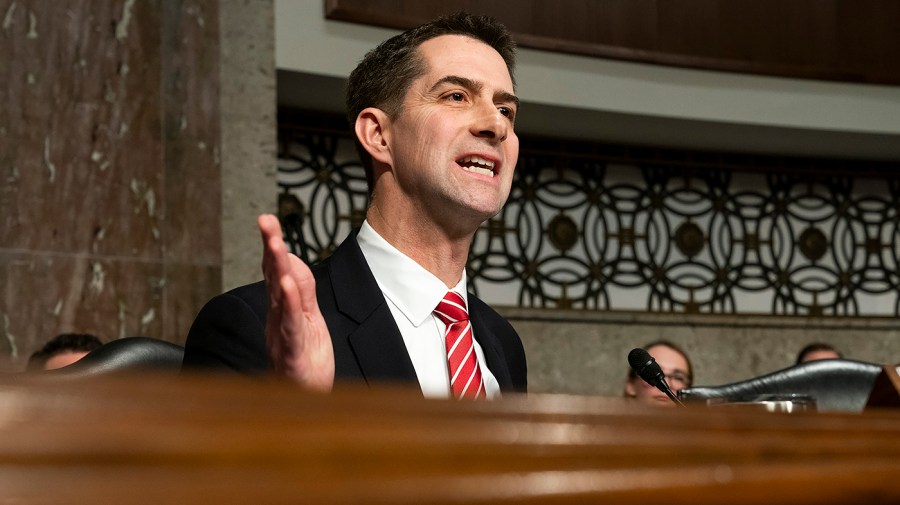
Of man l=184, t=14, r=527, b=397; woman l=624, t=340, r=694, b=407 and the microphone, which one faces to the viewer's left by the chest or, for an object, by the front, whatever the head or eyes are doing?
the microphone

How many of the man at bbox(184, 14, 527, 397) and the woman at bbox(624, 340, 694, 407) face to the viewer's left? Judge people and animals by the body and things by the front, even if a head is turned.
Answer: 0

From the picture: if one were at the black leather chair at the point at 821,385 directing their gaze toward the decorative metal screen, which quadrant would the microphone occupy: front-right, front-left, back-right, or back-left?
back-left

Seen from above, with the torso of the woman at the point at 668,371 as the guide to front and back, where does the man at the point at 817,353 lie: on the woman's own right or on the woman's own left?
on the woman's own left

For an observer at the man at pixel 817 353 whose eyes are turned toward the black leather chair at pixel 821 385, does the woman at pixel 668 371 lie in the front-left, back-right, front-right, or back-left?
front-right

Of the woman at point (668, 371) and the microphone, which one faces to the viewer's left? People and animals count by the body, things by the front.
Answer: the microphone

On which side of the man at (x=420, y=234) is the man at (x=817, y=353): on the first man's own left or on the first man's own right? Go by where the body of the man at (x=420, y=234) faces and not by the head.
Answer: on the first man's own left

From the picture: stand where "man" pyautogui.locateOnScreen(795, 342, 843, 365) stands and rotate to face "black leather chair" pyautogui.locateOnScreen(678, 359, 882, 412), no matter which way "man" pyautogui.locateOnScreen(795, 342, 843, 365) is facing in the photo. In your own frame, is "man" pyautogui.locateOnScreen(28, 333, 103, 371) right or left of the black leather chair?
right

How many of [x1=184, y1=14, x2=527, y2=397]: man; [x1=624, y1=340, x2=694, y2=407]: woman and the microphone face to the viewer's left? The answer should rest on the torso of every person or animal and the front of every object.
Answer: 1

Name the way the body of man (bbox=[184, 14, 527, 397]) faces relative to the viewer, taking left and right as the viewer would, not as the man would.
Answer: facing the viewer and to the right of the viewer

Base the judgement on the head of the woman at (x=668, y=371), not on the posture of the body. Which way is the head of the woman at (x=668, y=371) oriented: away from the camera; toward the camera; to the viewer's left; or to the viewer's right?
toward the camera

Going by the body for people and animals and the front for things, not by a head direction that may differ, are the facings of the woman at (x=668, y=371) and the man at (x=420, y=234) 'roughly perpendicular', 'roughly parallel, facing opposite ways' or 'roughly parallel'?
roughly parallel

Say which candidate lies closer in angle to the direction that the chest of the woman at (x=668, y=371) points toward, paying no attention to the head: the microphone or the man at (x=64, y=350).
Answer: the microphone

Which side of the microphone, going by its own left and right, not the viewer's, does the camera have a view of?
left

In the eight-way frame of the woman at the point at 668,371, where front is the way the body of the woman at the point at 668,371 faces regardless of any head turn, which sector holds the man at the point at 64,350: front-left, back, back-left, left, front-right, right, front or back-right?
right
